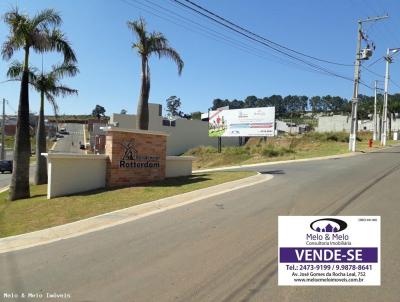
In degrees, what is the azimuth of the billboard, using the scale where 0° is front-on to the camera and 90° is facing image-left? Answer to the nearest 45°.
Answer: approximately 0°

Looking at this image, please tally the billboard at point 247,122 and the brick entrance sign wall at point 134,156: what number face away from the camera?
0

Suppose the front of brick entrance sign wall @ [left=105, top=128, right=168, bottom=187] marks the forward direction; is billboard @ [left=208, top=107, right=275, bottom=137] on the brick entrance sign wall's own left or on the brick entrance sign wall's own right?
on the brick entrance sign wall's own left

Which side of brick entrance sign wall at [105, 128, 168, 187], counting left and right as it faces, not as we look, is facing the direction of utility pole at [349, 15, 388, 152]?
left

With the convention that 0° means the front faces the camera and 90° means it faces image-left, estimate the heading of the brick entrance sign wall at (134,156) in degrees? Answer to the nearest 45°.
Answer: approximately 315°

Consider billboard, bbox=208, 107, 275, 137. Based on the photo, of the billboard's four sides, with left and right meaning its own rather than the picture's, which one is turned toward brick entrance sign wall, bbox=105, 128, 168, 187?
front

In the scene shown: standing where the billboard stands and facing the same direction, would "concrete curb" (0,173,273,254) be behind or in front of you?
in front
